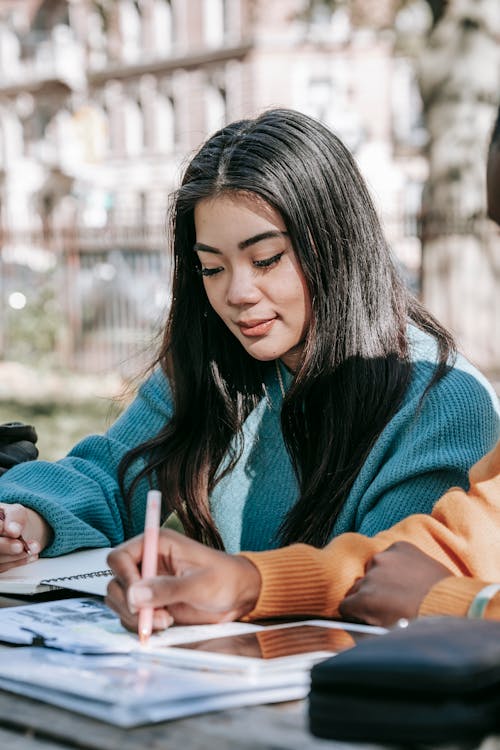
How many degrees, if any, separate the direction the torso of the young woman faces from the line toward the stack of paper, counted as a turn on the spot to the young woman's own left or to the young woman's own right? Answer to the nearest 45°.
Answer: approximately 45° to the young woman's own left

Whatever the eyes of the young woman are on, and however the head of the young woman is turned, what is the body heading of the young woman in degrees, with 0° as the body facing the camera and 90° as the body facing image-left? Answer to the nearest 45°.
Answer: approximately 45°

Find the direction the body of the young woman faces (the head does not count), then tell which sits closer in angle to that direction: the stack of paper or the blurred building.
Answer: the stack of paper

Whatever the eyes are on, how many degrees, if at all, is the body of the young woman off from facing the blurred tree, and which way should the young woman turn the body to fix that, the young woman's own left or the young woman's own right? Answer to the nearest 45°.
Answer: approximately 135° to the young woman's own right

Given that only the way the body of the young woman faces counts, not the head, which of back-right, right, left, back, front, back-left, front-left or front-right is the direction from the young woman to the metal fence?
back-right

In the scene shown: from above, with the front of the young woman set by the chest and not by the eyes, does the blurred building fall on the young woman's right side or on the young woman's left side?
on the young woman's right side
